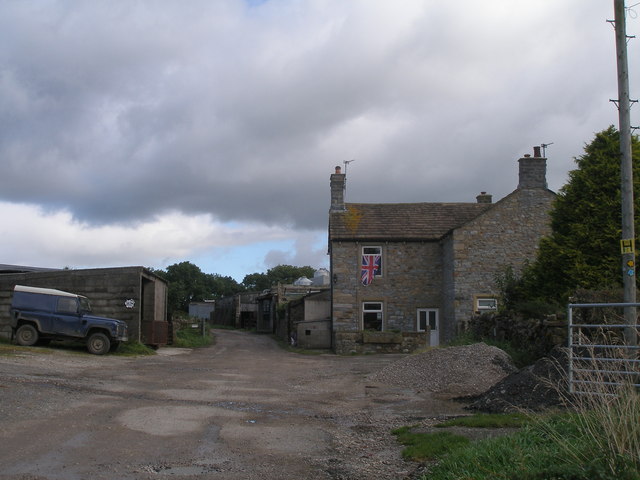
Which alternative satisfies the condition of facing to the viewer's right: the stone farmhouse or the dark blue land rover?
the dark blue land rover

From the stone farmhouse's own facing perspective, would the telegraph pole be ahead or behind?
ahead

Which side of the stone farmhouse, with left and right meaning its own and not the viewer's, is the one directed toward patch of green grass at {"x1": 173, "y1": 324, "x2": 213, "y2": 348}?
right

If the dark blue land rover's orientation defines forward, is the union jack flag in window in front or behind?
in front

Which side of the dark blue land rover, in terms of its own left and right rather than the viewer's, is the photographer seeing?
right

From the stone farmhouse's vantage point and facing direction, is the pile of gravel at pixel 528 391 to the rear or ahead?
ahead

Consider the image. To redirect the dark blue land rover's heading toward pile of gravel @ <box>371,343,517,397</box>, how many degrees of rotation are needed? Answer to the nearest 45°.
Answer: approximately 45° to its right

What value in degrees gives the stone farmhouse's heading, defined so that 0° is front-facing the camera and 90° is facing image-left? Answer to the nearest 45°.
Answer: approximately 0°

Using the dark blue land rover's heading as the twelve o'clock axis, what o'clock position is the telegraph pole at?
The telegraph pole is roughly at 2 o'clock from the dark blue land rover.

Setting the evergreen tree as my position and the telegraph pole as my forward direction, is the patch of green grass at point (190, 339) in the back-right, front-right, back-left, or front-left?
back-right

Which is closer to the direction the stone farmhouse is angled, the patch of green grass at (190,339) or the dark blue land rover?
the dark blue land rover

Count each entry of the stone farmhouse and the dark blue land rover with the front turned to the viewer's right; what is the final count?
1

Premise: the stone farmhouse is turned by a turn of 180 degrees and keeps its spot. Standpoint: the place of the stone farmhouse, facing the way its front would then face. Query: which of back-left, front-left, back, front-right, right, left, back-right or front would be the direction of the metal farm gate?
back

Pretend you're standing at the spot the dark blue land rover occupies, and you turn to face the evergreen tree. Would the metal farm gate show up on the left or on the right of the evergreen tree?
right
